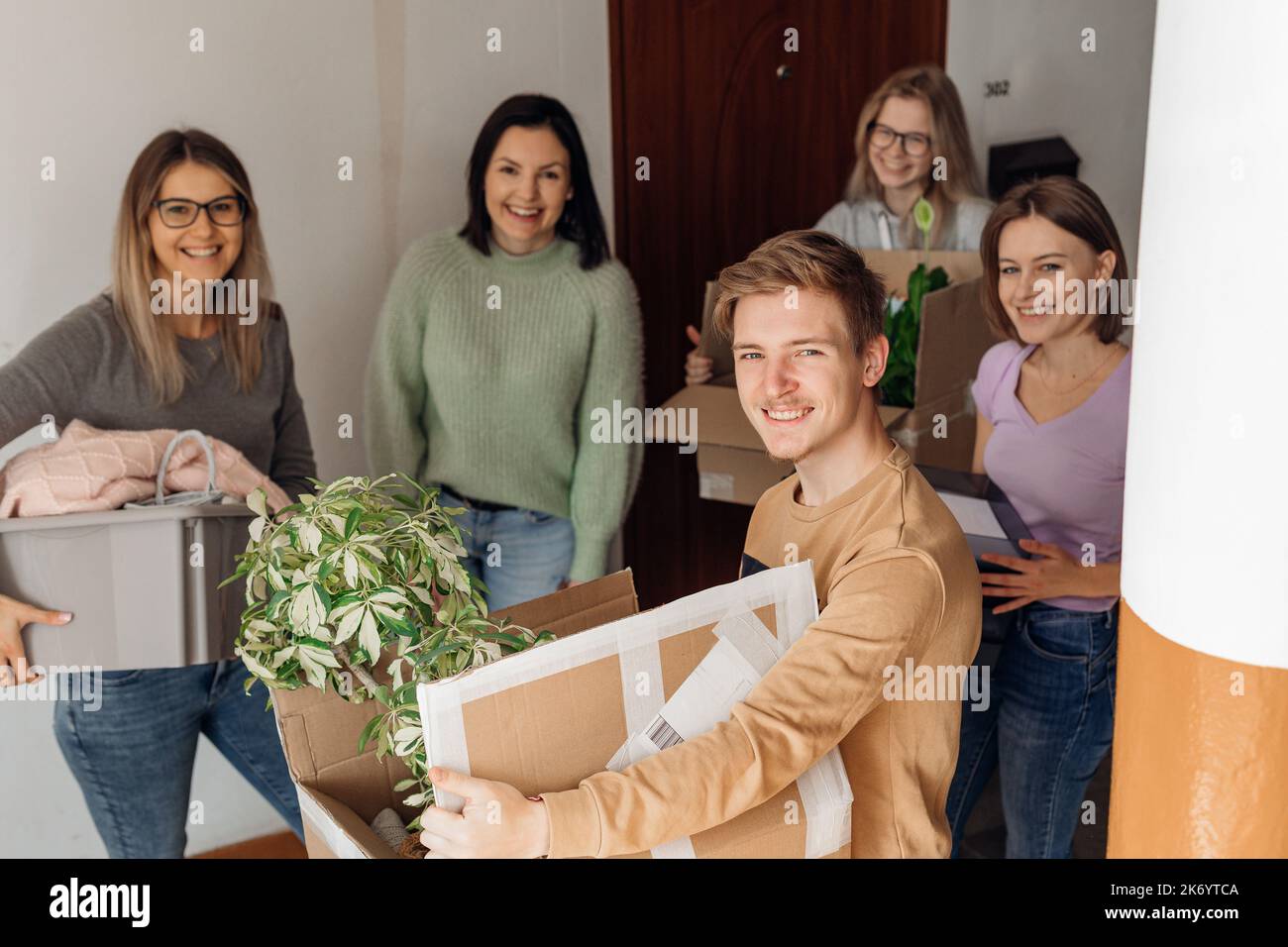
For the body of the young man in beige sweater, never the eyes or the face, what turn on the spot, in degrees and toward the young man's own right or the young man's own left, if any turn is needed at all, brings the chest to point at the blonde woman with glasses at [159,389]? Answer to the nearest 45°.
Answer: approximately 90° to the young man's own right

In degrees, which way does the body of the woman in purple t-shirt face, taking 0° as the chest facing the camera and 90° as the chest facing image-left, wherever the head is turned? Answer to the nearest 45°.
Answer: approximately 45°

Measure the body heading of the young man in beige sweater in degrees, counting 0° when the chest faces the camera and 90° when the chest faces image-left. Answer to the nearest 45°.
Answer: approximately 45°

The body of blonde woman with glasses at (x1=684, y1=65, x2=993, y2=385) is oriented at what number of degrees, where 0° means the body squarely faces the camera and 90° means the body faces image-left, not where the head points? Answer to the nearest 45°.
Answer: approximately 0°

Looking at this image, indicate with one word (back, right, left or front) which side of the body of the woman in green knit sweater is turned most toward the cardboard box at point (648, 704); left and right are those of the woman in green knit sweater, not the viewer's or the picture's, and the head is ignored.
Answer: front

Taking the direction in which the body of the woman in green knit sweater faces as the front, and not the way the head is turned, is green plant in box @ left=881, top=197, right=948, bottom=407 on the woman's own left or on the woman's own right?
on the woman's own left

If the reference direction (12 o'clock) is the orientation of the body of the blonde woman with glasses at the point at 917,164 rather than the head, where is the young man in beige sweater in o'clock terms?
The young man in beige sweater is roughly at 12 o'clock from the blonde woman with glasses.

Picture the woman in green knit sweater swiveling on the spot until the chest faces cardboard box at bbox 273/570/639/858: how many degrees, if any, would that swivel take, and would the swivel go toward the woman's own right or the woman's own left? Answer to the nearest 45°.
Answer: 0° — they already face it

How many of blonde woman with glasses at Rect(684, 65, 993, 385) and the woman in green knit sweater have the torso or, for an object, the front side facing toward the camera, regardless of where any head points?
2
